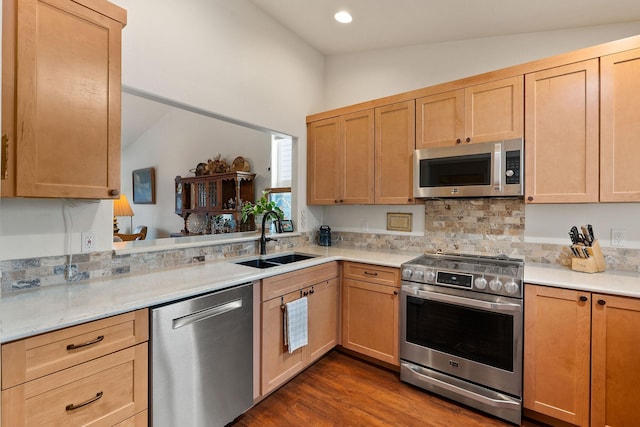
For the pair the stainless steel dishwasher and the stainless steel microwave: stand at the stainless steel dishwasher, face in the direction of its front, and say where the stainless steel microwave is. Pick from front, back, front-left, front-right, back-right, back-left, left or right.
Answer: front-left

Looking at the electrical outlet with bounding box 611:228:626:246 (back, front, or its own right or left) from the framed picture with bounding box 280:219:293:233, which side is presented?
right

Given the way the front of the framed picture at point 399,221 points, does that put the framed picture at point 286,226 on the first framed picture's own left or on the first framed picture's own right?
on the first framed picture's own right

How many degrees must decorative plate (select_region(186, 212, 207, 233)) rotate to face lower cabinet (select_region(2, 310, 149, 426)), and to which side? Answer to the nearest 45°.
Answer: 0° — it already faces it

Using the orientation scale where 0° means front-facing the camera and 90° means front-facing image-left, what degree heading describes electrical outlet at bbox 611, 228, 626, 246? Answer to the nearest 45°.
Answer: approximately 0°

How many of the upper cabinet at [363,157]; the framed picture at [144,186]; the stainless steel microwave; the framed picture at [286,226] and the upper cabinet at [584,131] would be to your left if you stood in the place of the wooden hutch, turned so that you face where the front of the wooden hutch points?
4

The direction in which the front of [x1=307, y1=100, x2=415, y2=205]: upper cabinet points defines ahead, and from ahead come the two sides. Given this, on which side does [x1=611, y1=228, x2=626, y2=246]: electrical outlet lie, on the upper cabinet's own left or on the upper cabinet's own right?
on the upper cabinet's own left

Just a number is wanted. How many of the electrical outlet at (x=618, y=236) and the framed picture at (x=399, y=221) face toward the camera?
2

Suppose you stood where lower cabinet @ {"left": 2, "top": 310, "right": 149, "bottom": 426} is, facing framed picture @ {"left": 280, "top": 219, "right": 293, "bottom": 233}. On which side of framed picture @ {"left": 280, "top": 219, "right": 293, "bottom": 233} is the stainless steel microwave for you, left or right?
right

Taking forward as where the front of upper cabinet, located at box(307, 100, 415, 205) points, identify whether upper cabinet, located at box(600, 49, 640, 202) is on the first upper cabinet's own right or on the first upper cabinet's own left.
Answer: on the first upper cabinet's own left

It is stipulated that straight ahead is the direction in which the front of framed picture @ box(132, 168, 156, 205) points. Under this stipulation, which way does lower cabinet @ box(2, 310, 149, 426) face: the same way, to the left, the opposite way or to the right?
to the left

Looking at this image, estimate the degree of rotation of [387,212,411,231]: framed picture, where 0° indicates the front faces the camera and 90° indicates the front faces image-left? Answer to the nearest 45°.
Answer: approximately 0°

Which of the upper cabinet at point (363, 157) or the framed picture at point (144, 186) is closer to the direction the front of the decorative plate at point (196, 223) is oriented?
the upper cabinet
